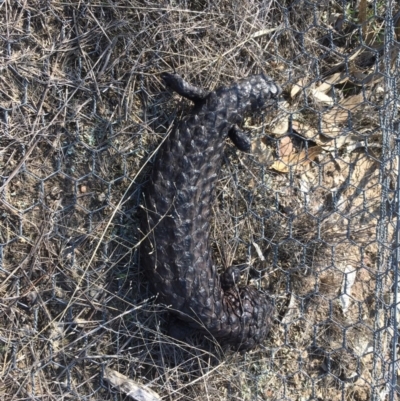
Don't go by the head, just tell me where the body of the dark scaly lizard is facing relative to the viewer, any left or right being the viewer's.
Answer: facing away from the viewer and to the right of the viewer
